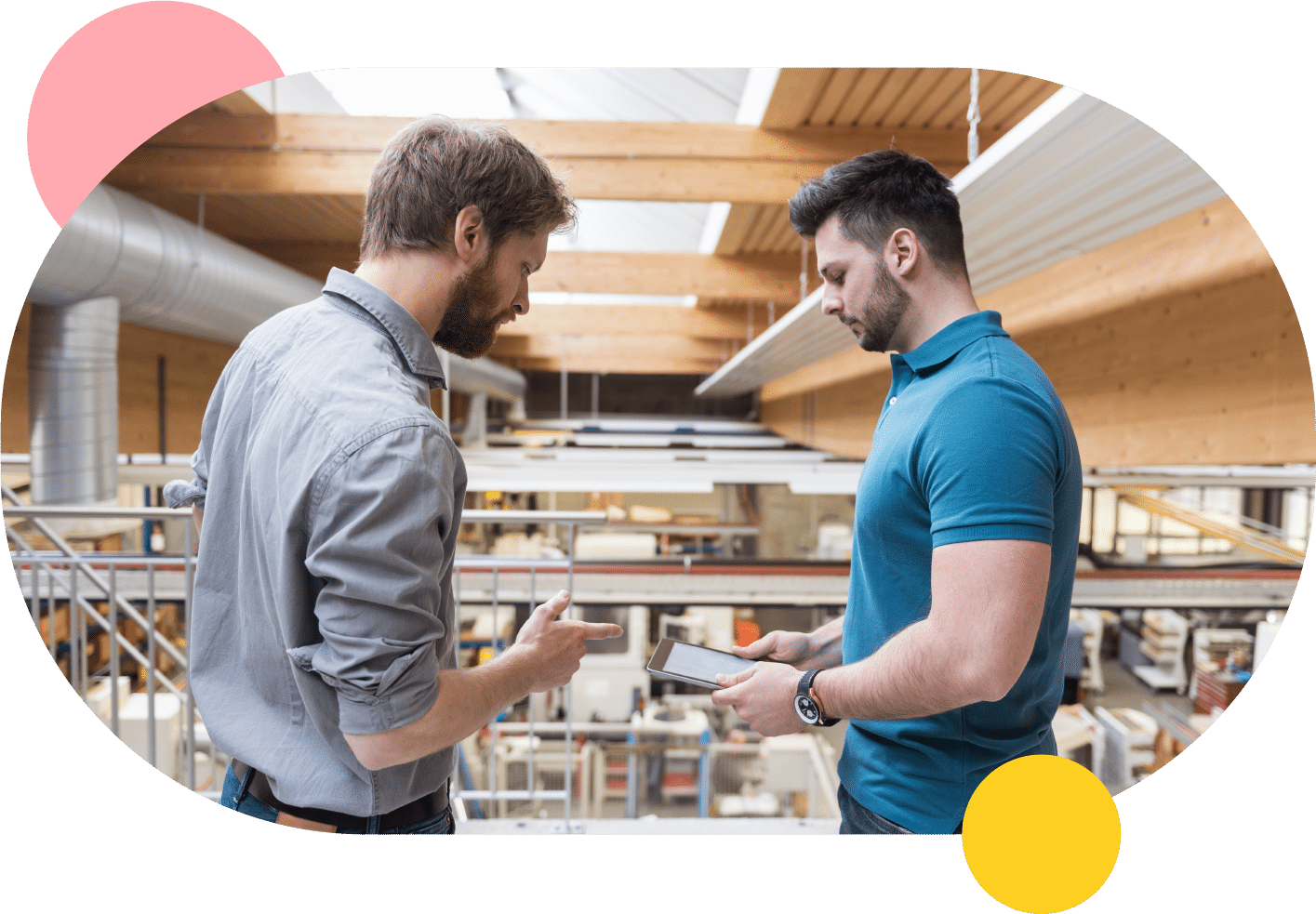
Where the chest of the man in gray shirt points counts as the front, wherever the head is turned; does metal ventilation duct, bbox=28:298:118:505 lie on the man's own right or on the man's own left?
on the man's own left

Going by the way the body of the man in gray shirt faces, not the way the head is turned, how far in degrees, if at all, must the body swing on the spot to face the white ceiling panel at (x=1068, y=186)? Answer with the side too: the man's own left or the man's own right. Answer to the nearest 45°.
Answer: approximately 45° to the man's own right

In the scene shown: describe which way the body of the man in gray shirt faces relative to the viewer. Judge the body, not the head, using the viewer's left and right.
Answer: facing away from the viewer and to the right of the viewer

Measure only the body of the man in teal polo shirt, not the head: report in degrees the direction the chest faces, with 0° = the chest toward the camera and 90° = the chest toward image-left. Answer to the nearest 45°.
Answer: approximately 90°

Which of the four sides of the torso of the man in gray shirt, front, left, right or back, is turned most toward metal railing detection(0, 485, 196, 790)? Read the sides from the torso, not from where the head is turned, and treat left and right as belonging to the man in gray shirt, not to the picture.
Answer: left

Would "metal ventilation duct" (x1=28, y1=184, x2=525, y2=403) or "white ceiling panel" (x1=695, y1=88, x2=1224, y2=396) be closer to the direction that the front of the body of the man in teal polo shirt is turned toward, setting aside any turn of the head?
the metal ventilation duct

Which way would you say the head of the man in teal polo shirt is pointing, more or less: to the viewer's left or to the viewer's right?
to the viewer's left

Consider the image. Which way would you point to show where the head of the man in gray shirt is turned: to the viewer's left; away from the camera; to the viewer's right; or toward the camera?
to the viewer's right

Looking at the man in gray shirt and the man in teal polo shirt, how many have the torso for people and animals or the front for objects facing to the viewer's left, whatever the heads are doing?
1

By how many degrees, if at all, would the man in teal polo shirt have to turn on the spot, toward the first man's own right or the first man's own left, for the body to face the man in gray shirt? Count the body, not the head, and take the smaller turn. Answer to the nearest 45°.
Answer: approximately 45° to the first man's own left
